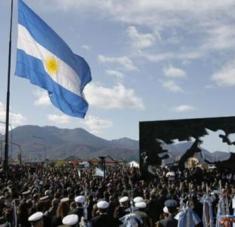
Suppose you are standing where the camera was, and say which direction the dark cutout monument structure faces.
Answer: facing the viewer
